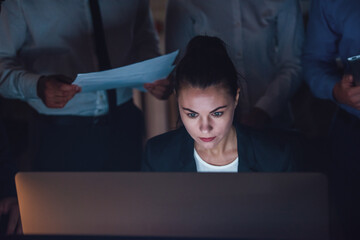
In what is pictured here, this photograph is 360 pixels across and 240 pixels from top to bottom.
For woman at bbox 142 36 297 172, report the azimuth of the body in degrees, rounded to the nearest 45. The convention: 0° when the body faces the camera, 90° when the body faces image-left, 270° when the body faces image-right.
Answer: approximately 0°

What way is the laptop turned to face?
away from the camera

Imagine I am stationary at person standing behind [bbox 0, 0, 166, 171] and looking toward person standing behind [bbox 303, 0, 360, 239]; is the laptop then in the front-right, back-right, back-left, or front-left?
front-right

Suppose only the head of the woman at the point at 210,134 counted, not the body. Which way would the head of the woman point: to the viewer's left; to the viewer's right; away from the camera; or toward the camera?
toward the camera

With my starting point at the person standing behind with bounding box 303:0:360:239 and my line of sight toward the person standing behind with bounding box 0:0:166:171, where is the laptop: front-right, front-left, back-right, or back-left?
front-left

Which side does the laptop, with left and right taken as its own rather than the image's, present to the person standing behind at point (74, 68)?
front
